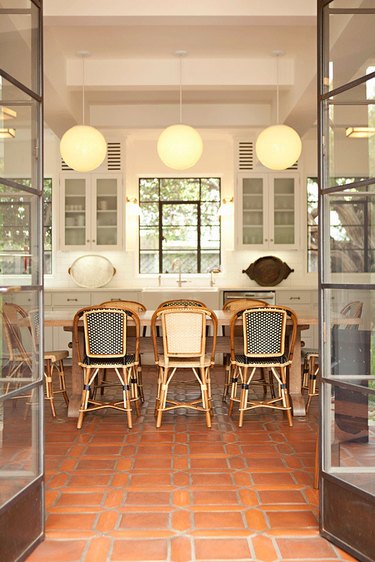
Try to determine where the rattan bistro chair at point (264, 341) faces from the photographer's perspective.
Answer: facing away from the viewer

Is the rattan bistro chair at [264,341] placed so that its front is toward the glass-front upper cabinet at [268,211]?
yes

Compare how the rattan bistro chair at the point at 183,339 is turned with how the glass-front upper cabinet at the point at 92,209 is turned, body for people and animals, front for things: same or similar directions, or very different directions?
very different directions

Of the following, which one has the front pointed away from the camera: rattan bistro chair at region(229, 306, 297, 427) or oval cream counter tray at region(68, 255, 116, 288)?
the rattan bistro chair

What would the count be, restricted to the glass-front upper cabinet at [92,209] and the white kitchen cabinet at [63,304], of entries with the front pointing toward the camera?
2

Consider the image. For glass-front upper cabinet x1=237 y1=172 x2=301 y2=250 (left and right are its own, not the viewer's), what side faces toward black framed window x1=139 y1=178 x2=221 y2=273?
right

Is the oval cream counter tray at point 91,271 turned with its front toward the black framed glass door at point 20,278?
yes

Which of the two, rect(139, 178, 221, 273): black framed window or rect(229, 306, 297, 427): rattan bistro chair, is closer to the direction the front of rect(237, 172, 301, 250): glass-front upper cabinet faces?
the rattan bistro chair

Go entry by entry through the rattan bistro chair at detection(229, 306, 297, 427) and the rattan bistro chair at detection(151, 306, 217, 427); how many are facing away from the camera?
2

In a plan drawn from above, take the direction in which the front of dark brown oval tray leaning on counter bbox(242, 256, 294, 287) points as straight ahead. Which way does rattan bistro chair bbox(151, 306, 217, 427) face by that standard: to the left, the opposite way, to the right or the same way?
the opposite way

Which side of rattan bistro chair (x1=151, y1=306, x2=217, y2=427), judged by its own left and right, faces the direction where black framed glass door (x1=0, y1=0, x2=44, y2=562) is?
back

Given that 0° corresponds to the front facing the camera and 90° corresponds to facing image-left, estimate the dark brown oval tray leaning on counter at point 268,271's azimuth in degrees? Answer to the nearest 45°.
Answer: approximately 0°
